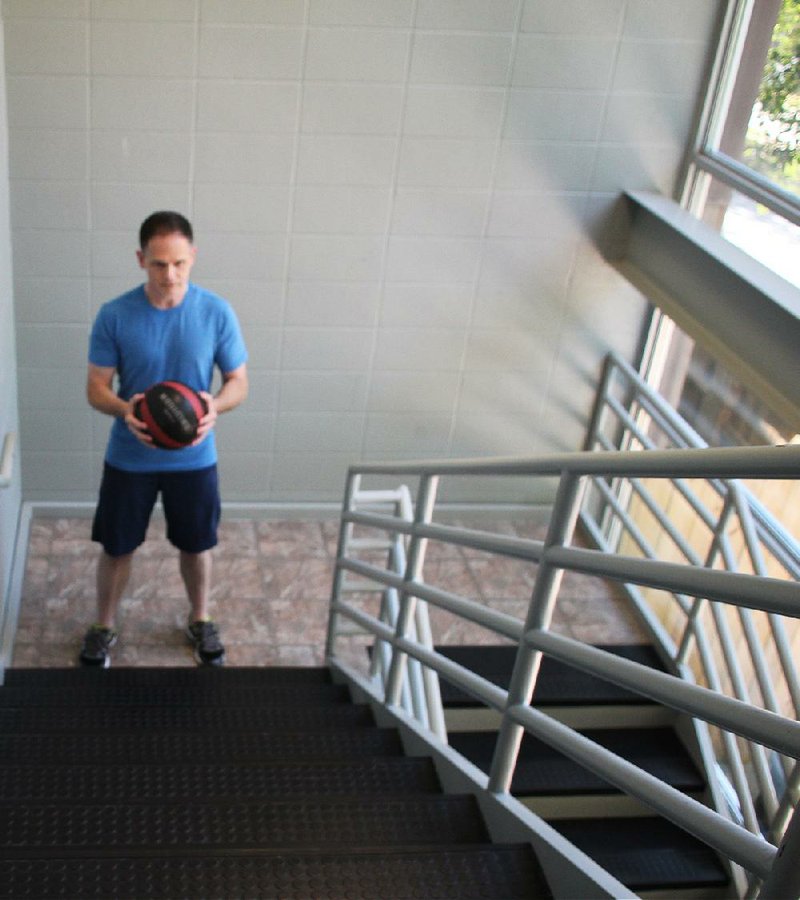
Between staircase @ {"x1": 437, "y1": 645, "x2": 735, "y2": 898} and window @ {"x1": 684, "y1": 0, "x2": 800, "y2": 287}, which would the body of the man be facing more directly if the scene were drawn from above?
the staircase

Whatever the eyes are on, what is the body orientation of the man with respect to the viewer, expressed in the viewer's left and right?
facing the viewer

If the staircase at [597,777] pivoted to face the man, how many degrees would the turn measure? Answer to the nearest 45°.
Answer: approximately 90° to its right

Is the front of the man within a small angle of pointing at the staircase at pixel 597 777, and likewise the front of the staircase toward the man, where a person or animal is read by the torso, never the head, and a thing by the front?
no

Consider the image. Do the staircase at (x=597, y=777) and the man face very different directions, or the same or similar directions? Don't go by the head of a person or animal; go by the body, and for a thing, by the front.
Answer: same or similar directions

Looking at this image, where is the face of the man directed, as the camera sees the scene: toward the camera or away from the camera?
toward the camera

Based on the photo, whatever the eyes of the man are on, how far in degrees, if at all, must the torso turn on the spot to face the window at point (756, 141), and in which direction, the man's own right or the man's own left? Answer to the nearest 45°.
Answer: approximately 90° to the man's own left

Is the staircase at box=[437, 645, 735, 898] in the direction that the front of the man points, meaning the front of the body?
no

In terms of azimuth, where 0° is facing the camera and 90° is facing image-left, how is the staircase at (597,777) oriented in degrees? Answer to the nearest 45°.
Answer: approximately 0°

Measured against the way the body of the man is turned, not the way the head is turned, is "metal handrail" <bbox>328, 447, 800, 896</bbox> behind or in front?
in front

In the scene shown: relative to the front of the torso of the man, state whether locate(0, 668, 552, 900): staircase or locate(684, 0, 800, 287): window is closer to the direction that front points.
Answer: the staircase
